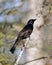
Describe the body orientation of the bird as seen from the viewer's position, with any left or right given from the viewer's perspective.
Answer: facing to the right of the viewer
